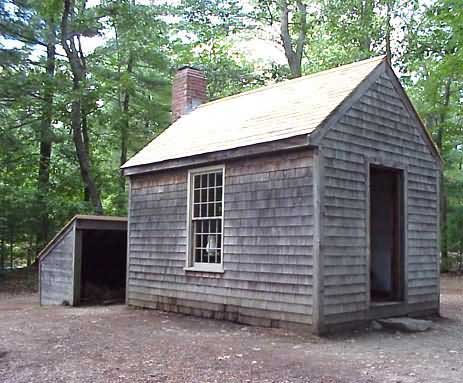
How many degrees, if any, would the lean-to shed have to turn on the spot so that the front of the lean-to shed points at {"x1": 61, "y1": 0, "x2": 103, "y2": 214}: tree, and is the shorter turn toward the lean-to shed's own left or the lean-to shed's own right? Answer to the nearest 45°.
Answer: approximately 135° to the lean-to shed's own left

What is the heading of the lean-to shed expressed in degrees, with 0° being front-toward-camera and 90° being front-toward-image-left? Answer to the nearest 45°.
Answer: approximately 315°

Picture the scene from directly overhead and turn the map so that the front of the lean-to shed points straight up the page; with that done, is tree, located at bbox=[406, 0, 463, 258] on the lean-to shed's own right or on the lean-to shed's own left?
on the lean-to shed's own left

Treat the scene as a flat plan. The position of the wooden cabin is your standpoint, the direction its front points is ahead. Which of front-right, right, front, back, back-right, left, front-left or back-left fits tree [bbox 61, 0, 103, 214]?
back

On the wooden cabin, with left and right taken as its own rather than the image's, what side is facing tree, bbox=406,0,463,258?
left

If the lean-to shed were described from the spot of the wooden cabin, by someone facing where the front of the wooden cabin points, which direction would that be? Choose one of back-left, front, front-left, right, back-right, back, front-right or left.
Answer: back

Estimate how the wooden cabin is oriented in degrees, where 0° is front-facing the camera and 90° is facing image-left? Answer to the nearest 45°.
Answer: approximately 315°
